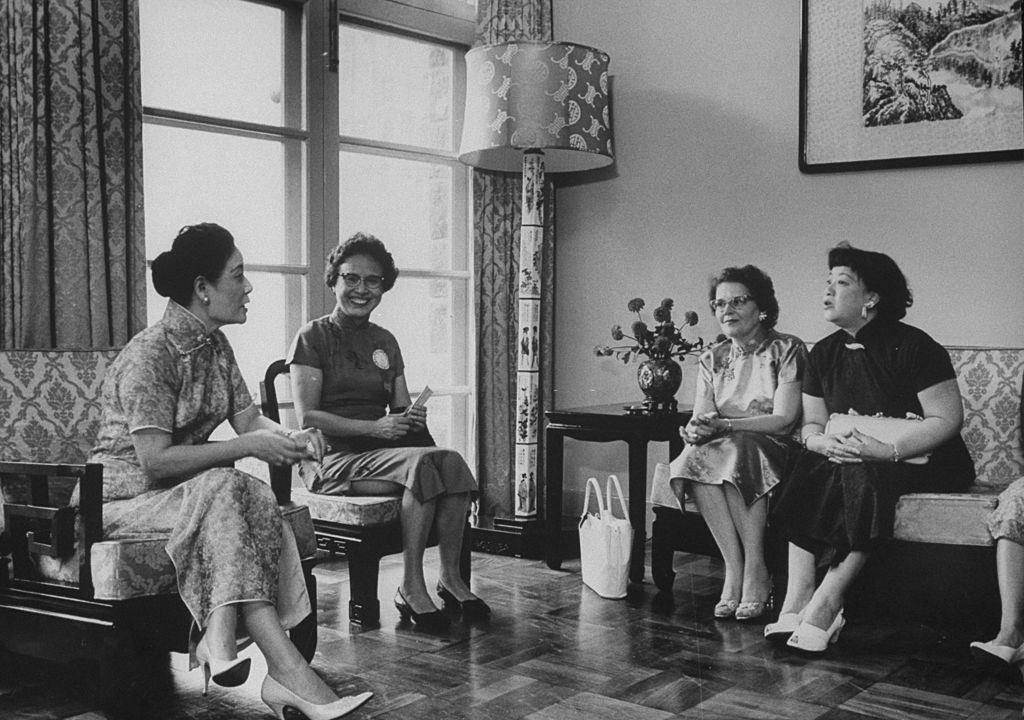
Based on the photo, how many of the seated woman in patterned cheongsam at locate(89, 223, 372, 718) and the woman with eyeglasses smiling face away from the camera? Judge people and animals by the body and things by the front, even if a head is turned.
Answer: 0

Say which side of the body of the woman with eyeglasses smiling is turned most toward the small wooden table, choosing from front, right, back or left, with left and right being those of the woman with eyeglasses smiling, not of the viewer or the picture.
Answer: left

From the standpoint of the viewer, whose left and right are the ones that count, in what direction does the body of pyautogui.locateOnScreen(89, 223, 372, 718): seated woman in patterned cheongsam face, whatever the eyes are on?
facing the viewer and to the right of the viewer

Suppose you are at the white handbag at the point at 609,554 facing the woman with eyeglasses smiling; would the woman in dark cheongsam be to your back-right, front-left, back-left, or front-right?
back-left

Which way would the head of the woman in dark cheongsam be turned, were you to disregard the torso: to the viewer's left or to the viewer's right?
to the viewer's left

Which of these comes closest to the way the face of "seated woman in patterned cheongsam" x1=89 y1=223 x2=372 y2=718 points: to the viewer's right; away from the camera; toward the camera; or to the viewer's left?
to the viewer's right

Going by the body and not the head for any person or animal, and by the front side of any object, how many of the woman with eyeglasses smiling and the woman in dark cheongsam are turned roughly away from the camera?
0

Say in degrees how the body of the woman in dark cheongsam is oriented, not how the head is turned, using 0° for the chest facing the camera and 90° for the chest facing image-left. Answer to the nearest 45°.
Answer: approximately 45°

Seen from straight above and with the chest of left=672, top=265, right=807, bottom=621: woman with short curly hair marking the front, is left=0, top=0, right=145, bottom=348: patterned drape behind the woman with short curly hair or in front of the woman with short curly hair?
in front

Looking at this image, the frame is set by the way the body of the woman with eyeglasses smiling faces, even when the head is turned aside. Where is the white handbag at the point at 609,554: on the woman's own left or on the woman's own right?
on the woman's own left

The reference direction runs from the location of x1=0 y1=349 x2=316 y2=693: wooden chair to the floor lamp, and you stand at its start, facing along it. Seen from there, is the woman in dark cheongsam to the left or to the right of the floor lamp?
right
